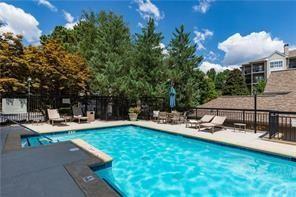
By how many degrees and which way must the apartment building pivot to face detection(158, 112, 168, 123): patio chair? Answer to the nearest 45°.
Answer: approximately 45° to its left

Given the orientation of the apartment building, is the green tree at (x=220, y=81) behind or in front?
in front

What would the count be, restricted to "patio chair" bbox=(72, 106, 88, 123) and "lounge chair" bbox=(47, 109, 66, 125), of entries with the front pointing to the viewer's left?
0

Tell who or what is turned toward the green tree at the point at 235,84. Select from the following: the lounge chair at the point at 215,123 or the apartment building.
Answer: the apartment building

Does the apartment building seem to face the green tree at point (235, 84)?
yes

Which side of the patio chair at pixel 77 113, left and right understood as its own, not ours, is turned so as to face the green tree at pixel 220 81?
left

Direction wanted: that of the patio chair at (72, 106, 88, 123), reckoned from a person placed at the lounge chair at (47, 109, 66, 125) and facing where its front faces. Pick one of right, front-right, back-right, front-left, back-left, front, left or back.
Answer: left

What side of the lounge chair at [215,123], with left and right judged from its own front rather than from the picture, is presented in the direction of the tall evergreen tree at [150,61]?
right

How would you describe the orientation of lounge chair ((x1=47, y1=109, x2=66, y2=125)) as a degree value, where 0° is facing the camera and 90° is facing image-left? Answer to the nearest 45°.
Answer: approximately 315°

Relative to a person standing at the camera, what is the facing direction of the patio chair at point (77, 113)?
facing the viewer and to the right of the viewer

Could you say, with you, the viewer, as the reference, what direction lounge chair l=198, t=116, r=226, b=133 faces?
facing the viewer and to the left of the viewer
